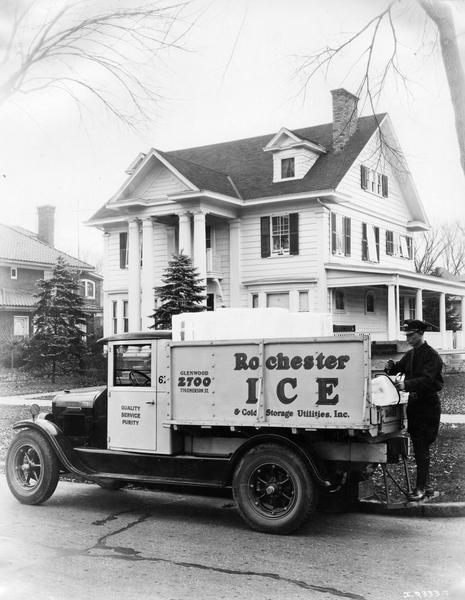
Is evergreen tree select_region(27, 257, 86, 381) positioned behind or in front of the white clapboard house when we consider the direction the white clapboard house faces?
in front

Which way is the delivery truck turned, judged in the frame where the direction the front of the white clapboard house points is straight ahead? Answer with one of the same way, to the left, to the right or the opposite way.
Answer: to the right

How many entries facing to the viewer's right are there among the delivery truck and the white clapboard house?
0

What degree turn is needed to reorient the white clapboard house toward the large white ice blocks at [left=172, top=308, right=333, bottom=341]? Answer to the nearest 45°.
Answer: approximately 45° to its left

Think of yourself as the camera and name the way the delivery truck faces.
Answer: facing away from the viewer and to the left of the viewer

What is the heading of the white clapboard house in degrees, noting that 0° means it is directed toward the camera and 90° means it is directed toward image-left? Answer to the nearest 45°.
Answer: approximately 45°
